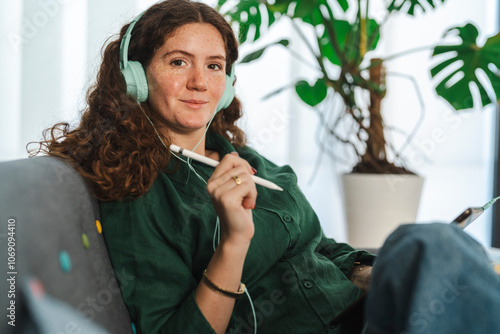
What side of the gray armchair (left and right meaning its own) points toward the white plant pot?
left

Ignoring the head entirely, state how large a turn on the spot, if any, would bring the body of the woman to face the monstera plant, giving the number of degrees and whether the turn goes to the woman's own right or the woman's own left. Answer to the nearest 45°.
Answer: approximately 90° to the woman's own left

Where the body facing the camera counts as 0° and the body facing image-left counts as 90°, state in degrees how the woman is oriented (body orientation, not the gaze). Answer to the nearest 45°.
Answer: approximately 315°

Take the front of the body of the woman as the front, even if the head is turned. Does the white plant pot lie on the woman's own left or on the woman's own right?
on the woman's own left

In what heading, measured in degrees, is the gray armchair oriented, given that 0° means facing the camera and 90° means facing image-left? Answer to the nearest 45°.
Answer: approximately 315°

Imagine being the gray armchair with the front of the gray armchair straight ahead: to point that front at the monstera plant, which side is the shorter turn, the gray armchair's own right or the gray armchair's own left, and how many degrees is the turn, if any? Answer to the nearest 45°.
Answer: approximately 90° to the gray armchair's own left
